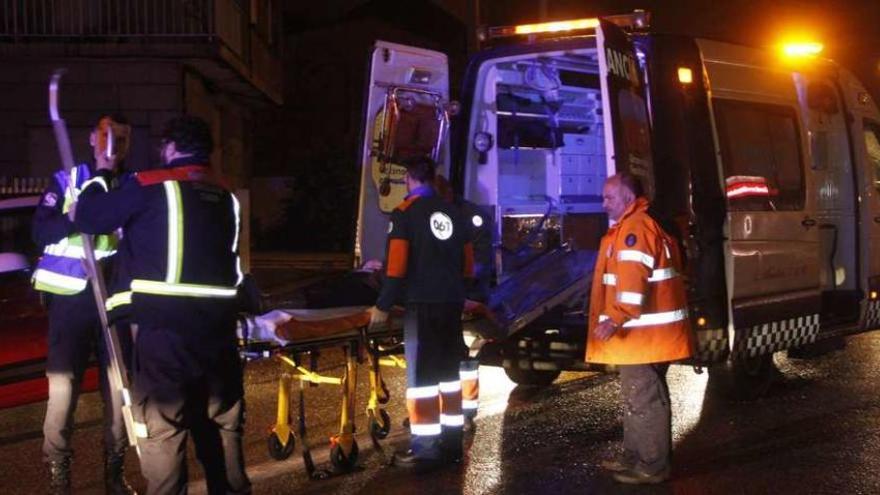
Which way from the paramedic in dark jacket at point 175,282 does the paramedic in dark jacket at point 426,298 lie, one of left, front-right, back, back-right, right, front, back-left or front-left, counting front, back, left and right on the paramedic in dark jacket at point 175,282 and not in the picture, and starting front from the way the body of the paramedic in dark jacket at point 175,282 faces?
right

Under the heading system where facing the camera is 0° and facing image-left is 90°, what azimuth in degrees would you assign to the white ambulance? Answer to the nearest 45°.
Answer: approximately 225°

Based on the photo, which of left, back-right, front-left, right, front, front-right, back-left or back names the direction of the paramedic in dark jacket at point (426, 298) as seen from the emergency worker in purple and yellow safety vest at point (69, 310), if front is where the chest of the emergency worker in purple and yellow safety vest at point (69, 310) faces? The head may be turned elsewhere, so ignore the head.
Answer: front-left

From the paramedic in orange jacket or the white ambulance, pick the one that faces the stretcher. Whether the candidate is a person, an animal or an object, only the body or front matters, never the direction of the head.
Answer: the paramedic in orange jacket

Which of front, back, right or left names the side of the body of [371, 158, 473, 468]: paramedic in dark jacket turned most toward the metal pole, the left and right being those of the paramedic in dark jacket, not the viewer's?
left

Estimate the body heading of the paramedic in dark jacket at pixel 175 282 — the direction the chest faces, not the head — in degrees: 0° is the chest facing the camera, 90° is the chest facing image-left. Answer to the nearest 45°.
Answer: approximately 135°

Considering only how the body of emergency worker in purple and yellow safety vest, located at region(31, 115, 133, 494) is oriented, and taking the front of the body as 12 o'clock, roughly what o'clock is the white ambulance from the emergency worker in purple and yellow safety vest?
The white ambulance is roughly at 10 o'clock from the emergency worker in purple and yellow safety vest.

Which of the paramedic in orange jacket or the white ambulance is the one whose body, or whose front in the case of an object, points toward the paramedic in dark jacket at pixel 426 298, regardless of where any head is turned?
the paramedic in orange jacket

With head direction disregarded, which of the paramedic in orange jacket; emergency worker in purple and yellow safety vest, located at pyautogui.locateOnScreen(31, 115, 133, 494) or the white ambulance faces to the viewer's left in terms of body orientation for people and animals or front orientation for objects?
the paramedic in orange jacket

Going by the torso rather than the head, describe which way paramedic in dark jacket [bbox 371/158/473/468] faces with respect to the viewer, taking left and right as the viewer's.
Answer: facing away from the viewer and to the left of the viewer

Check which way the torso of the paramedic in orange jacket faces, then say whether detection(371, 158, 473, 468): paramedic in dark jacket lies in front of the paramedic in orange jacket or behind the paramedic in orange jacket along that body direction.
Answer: in front

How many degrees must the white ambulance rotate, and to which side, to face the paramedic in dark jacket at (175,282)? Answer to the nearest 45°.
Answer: approximately 180°

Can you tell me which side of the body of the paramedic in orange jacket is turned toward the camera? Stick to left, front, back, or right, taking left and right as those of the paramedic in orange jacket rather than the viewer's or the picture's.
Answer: left

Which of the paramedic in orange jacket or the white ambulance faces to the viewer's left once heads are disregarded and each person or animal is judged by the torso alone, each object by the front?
the paramedic in orange jacket
